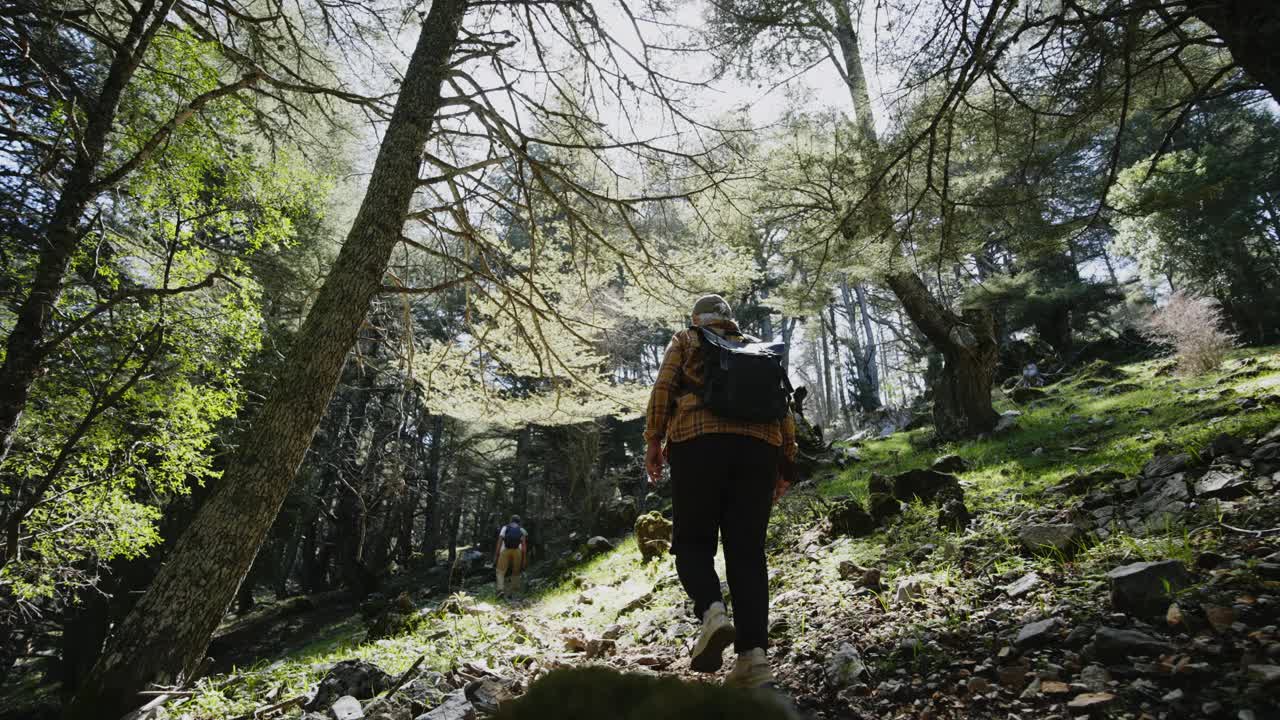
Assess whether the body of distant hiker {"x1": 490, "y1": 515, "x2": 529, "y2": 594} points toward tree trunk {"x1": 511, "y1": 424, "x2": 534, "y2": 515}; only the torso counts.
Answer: yes

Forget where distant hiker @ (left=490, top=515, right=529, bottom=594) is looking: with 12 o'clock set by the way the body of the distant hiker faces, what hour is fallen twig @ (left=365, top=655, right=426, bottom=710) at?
The fallen twig is roughly at 6 o'clock from the distant hiker.

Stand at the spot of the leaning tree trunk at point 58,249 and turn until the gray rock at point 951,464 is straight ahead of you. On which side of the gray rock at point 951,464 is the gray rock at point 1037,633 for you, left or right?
right

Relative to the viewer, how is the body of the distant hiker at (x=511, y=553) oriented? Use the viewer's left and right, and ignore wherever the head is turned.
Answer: facing away from the viewer

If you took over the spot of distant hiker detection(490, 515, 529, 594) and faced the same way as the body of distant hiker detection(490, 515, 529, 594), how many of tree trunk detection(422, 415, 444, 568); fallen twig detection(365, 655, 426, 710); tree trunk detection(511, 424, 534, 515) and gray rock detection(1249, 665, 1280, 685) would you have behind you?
2

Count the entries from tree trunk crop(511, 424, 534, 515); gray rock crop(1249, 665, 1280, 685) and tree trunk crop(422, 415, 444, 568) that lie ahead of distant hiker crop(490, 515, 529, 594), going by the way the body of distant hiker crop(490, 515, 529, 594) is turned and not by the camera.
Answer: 2

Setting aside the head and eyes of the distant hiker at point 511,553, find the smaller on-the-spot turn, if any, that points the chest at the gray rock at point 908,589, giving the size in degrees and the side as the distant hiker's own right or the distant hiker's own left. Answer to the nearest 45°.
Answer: approximately 180°

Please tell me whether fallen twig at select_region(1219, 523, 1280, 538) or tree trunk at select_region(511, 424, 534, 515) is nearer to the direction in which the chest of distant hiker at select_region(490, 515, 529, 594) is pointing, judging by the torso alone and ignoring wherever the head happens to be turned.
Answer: the tree trunk

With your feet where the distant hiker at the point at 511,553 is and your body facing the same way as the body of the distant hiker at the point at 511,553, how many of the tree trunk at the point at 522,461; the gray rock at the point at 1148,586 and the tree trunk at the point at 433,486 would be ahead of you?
2

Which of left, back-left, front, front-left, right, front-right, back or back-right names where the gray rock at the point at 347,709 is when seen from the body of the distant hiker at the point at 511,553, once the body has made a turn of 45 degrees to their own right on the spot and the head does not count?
back-right

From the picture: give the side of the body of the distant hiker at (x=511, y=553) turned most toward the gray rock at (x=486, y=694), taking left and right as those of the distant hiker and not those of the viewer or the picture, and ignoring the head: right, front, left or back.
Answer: back

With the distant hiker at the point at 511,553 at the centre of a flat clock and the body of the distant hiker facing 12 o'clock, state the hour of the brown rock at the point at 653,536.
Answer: The brown rock is roughly at 5 o'clock from the distant hiker.

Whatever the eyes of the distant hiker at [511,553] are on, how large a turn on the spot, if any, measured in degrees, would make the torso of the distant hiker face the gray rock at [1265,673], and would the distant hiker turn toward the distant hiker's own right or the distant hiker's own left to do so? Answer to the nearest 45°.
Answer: approximately 180°

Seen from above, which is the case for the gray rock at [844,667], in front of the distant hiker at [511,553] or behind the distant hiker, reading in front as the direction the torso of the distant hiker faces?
behind

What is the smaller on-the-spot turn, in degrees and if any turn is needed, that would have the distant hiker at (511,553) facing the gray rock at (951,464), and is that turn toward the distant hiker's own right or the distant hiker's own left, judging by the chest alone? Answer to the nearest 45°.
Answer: approximately 135° to the distant hiker's own right

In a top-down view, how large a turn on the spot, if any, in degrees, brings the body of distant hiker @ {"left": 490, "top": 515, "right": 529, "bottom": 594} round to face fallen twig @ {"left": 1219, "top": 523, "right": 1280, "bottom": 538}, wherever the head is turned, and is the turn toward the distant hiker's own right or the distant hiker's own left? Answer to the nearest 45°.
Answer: approximately 180°
